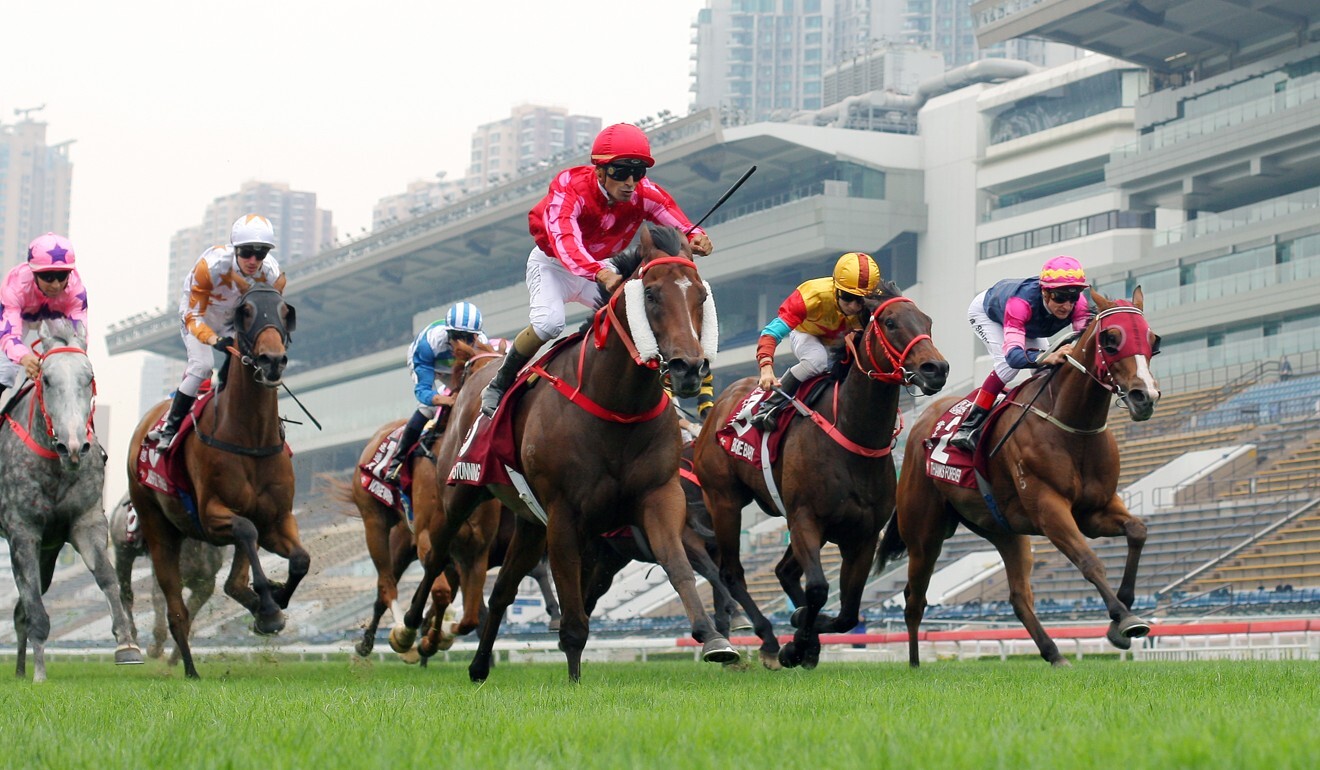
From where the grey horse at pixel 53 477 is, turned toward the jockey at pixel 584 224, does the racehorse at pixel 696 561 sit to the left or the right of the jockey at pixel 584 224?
left

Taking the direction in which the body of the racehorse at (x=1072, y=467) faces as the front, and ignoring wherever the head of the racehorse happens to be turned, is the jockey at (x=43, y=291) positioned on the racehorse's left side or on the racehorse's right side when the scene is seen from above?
on the racehorse's right side

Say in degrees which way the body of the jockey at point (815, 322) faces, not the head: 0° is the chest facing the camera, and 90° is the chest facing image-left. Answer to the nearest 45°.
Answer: approximately 315°

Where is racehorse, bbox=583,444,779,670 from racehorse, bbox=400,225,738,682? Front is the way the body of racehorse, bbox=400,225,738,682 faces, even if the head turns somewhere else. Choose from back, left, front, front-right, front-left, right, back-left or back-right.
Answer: back-left

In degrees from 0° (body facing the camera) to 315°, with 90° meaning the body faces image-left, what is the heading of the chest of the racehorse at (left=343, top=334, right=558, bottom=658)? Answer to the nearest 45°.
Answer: approximately 315°
